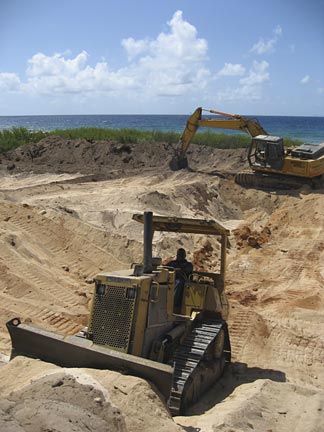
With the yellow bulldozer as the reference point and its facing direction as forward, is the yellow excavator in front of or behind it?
behind

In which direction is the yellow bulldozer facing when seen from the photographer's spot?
facing the viewer and to the left of the viewer
